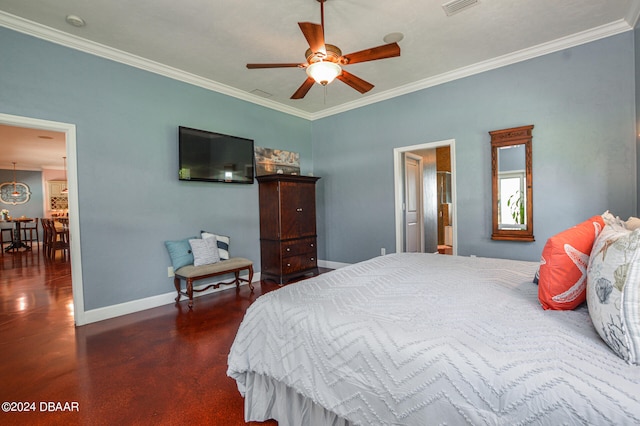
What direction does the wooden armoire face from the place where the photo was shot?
facing the viewer and to the right of the viewer

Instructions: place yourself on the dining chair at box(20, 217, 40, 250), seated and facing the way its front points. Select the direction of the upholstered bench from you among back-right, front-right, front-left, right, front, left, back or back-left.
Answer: back-left

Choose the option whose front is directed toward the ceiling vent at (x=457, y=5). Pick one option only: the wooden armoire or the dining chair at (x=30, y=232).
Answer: the wooden armoire

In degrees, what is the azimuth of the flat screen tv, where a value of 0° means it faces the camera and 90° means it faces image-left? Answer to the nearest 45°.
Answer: approximately 315°

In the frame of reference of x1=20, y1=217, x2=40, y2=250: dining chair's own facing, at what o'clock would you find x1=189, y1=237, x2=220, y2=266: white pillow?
The white pillow is roughly at 7 o'clock from the dining chair.

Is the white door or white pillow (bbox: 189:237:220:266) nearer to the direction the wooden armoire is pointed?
the white door

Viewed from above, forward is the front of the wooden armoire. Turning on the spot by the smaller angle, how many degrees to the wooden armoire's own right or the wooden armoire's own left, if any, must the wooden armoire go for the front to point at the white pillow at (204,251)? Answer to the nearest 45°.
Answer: approximately 90° to the wooden armoire's own right

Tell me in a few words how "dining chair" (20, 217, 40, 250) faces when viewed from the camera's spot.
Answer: facing away from the viewer and to the left of the viewer

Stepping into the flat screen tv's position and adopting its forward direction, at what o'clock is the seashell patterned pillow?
The seashell patterned pillow is roughly at 1 o'clock from the flat screen tv.

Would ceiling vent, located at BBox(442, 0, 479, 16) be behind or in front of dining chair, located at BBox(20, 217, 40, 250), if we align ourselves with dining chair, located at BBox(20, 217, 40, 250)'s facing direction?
behind

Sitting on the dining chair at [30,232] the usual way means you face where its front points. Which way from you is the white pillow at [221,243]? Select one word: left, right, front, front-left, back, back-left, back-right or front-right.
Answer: back-left

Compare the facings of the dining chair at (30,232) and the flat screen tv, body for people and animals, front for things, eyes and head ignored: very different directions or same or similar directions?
very different directions

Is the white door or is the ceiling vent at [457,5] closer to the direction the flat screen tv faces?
the ceiling vent

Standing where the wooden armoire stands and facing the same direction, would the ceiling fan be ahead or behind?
ahead

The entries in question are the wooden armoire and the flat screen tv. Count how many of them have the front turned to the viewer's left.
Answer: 0

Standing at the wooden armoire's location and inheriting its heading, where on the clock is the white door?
The white door is roughly at 10 o'clock from the wooden armoire.

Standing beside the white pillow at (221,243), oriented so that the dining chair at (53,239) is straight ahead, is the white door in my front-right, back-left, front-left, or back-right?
back-right
